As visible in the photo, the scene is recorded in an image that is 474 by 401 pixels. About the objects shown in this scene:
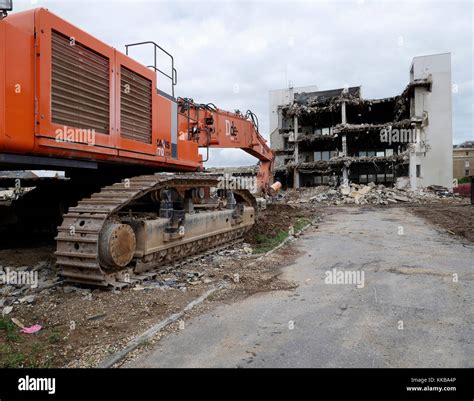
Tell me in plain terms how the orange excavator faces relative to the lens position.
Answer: facing away from the viewer and to the right of the viewer
